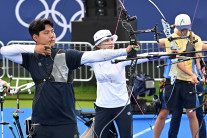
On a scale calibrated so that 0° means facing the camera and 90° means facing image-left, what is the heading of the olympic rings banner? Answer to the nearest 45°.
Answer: approximately 0°
